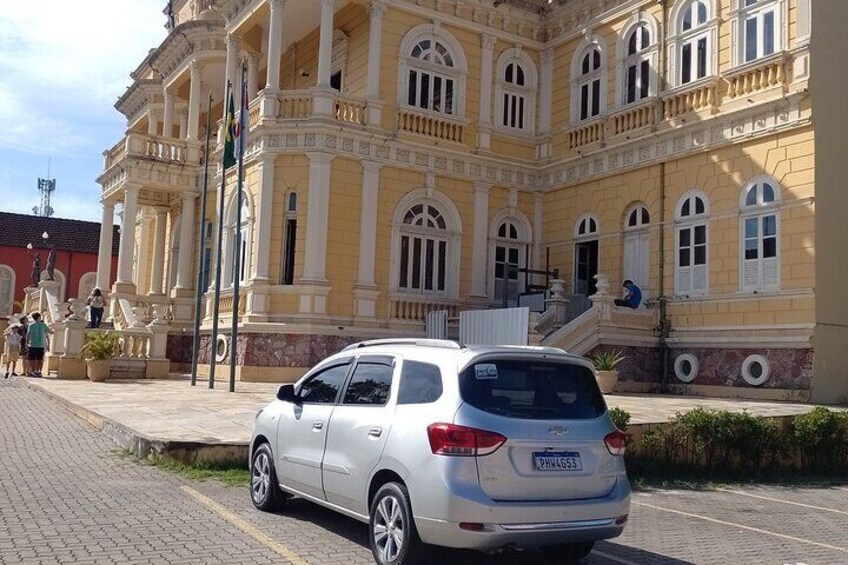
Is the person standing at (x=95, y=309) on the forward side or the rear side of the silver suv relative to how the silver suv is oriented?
on the forward side

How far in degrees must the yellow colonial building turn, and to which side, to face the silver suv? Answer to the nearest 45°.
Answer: approximately 45° to its left

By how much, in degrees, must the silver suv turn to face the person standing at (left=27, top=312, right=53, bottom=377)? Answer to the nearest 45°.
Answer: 0° — it already faces them

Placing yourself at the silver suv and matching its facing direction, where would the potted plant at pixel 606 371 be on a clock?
The potted plant is roughly at 2 o'clock from the silver suv.

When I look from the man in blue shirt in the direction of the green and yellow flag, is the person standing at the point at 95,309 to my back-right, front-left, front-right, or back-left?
front-right

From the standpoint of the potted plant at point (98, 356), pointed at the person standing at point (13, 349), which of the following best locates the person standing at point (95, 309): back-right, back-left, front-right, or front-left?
front-right

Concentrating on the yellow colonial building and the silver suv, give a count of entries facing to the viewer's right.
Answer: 0

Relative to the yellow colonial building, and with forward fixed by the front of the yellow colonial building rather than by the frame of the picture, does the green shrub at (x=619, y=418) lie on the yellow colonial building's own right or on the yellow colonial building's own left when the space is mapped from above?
on the yellow colonial building's own left

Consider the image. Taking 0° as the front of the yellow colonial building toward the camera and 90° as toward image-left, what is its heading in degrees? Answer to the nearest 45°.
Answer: approximately 45°

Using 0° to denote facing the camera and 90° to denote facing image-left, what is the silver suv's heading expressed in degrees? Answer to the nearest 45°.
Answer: approximately 135°
